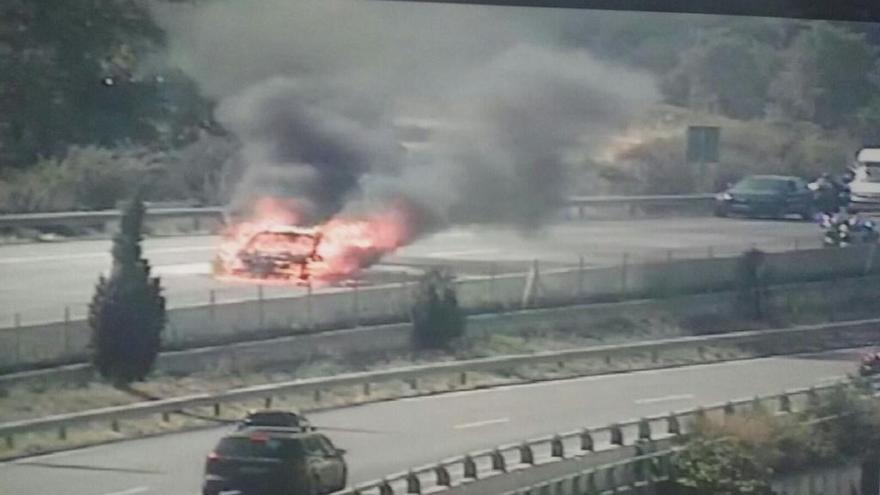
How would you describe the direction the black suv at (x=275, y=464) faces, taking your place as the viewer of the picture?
facing away from the viewer and to the right of the viewer

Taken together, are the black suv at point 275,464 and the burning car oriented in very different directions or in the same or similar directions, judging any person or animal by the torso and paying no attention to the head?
very different directions

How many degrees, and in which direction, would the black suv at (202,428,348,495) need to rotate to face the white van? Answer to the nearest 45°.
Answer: approximately 45° to its right

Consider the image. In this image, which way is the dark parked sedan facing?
to the viewer's left

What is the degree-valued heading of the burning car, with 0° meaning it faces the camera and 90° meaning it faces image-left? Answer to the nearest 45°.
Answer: approximately 45°

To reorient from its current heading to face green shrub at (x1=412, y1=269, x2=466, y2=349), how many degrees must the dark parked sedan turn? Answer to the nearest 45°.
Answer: approximately 45° to its left

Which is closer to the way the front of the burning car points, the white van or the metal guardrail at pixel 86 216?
the metal guardrail
